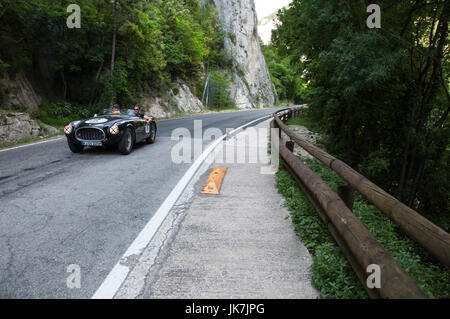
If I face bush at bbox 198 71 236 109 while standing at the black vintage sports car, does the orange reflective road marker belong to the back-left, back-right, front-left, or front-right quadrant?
back-right

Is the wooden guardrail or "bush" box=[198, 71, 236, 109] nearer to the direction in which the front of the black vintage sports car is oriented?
the wooden guardrail

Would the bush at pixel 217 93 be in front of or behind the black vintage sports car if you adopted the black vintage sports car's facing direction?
behind

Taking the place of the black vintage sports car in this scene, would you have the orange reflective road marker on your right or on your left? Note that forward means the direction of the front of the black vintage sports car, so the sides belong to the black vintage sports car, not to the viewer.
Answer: on your left

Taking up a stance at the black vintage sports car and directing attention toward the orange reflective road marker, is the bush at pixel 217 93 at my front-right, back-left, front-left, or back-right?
back-left

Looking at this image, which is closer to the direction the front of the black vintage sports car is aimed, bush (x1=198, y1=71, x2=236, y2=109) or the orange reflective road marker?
the orange reflective road marker

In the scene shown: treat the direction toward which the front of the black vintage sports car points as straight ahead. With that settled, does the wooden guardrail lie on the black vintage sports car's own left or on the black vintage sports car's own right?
on the black vintage sports car's own left

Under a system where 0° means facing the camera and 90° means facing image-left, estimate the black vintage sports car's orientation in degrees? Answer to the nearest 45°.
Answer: approximately 45°
